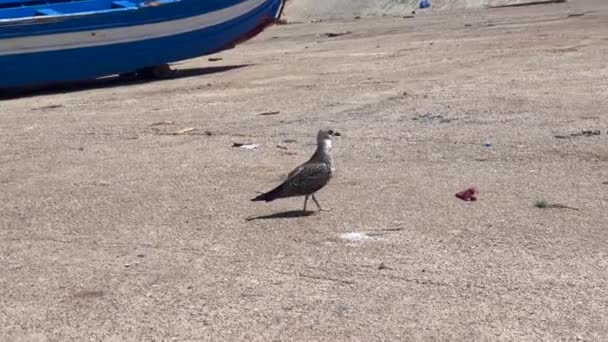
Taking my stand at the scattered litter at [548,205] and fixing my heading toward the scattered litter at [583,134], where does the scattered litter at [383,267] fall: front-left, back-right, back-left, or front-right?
back-left

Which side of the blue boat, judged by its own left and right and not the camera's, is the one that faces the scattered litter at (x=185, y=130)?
right

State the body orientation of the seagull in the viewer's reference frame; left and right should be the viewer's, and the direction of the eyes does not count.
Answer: facing to the right of the viewer

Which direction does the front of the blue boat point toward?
to the viewer's right

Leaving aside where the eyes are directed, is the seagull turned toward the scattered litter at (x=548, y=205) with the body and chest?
yes

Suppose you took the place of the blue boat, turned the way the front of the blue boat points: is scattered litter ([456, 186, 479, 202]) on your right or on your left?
on your right

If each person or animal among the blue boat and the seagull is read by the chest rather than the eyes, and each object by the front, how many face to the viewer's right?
2

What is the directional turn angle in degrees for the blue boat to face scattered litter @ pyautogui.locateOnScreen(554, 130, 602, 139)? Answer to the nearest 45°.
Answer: approximately 45° to its right

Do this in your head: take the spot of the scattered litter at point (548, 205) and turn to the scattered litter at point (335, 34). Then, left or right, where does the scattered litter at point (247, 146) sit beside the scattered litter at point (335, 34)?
left

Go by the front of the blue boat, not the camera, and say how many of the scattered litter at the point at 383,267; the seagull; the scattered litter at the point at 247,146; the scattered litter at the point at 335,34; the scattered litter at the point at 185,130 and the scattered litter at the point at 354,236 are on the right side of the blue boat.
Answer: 5
